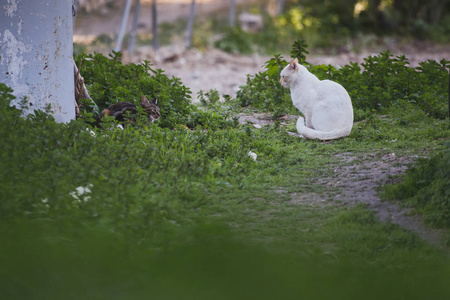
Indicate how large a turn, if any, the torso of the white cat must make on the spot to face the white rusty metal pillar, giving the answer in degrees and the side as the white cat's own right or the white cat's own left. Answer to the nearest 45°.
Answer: approximately 45° to the white cat's own left

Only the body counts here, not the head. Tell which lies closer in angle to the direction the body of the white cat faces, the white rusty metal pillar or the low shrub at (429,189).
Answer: the white rusty metal pillar

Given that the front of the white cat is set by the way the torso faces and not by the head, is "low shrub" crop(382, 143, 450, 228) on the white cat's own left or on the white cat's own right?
on the white cat's own left

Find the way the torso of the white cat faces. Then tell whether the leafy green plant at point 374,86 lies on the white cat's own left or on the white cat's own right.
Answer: on the white cat's own right

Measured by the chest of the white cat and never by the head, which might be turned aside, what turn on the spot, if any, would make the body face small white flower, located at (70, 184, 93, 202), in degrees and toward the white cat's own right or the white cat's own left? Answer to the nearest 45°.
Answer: approximately 45° to the white cat's own left

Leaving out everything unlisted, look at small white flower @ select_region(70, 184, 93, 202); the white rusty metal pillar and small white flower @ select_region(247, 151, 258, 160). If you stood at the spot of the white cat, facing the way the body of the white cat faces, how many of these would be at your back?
0

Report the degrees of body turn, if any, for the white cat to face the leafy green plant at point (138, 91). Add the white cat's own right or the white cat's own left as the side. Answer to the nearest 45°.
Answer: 0° — it already faces it

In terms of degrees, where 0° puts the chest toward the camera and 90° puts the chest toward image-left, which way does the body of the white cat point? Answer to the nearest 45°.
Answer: approximately 90°

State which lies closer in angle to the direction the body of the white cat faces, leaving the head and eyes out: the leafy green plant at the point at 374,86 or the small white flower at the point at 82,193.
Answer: the small white flower

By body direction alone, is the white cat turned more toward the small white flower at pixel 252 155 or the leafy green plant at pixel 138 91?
the leafy green plant
